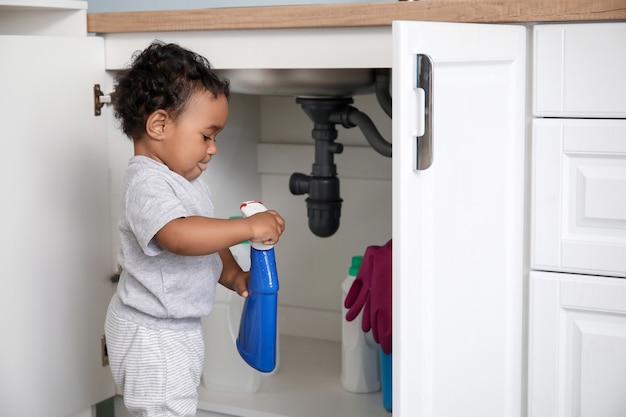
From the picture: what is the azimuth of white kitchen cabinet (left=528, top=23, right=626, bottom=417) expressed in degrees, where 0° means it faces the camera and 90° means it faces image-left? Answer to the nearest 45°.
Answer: approximately 0°

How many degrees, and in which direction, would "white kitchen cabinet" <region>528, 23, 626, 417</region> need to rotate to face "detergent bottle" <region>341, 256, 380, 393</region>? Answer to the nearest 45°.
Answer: approximately 135° to its right

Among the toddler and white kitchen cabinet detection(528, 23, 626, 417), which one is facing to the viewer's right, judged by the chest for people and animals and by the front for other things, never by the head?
the toddler

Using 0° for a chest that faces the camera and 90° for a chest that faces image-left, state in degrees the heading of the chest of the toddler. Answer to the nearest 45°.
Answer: approximately 270°

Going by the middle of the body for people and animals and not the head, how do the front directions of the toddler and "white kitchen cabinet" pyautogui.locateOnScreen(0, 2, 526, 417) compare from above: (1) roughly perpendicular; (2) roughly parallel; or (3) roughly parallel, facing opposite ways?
roughly perpendicular

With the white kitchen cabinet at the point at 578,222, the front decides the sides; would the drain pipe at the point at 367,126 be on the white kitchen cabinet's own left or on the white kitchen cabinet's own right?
on the white kitchen cabinet's own right

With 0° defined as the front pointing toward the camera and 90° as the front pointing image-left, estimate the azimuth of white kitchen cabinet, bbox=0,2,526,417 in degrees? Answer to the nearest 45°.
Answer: approximately 0°

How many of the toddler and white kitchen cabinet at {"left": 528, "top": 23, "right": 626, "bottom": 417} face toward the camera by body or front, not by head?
1
